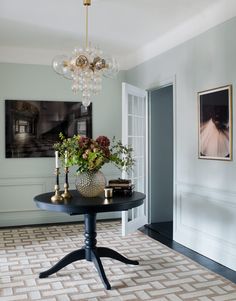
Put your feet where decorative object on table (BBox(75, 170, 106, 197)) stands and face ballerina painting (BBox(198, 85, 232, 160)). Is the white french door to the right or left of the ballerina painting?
left

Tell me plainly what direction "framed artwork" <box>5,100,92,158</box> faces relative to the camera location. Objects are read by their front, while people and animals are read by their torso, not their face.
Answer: facing the viewer

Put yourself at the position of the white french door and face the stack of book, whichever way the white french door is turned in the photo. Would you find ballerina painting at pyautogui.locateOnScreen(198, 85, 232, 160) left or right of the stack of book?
left

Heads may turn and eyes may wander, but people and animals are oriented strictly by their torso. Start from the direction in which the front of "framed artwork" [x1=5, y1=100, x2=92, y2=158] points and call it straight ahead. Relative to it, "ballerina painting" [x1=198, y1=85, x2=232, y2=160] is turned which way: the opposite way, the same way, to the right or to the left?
to the right

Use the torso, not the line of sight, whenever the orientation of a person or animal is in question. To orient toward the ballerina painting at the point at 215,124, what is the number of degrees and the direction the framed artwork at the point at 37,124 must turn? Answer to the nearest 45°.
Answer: approximately 45° to its left

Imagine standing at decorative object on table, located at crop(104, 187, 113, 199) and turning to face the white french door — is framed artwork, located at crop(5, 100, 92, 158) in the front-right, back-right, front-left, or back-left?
front-left

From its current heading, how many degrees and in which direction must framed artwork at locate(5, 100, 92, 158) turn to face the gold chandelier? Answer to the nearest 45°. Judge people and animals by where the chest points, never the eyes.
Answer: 0° — it already faces it

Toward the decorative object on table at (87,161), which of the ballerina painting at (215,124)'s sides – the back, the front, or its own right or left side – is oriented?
front

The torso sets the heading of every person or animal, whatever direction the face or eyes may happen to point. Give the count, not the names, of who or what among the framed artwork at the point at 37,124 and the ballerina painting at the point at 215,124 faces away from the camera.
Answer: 0

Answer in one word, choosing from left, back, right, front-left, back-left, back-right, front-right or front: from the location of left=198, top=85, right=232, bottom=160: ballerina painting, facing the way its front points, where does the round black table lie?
front

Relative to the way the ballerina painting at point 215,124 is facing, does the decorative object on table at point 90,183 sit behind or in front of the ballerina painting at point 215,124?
in front

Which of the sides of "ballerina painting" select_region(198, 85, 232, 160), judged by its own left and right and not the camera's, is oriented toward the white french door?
right
